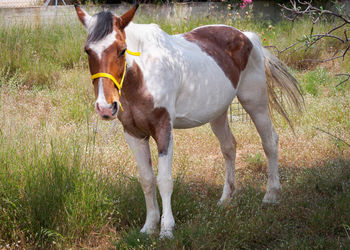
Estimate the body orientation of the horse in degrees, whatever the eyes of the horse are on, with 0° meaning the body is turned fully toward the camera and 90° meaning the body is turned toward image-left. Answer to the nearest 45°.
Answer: approximately 45°
